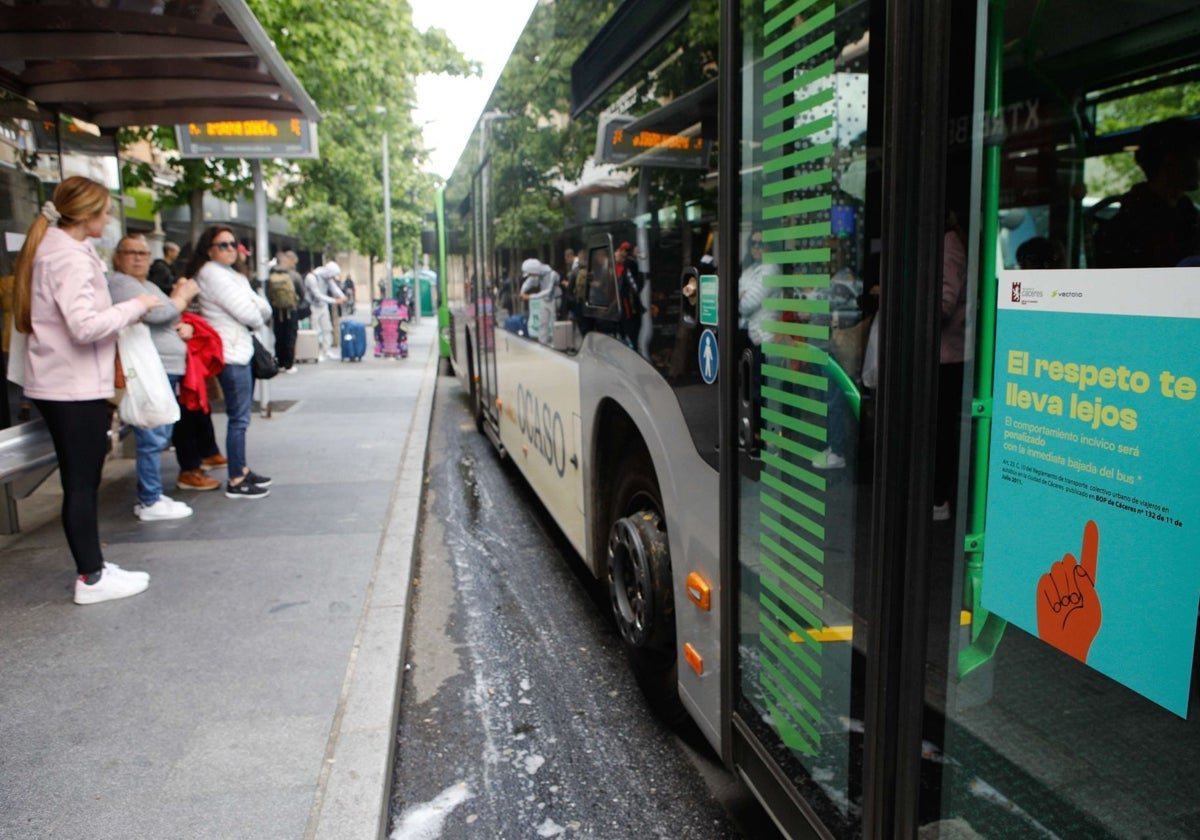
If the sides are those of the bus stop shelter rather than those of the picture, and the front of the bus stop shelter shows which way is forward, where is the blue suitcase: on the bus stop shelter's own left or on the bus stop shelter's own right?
on the bus stop shelter's own left

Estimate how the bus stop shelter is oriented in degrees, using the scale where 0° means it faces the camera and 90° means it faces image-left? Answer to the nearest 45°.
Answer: approximately 270°

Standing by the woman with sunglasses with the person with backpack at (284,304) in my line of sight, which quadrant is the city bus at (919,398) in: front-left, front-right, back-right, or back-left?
back-right

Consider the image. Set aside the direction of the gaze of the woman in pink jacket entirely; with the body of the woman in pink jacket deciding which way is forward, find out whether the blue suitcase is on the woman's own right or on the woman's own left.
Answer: on the woman's own left

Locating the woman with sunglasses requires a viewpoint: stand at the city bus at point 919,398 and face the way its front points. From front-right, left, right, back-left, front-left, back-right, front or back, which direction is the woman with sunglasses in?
back

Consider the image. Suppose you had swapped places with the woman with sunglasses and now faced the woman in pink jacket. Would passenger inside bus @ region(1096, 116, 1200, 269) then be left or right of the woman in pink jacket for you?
left

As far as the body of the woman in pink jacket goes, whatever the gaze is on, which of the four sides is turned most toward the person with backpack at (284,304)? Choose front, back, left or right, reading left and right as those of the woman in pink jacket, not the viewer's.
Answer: left

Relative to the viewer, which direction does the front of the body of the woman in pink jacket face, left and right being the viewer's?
facing to the right of the viewer

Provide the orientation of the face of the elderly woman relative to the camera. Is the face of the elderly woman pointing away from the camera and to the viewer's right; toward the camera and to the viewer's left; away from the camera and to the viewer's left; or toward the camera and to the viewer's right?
toward the camera and to the viewer's right

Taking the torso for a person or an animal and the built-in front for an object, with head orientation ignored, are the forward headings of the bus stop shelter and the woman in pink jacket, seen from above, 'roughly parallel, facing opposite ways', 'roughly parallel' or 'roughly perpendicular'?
roughly parallel

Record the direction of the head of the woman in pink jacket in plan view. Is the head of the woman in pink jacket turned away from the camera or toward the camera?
away from the camera

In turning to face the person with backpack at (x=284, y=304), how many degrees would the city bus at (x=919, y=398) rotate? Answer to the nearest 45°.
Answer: approximately 180°
